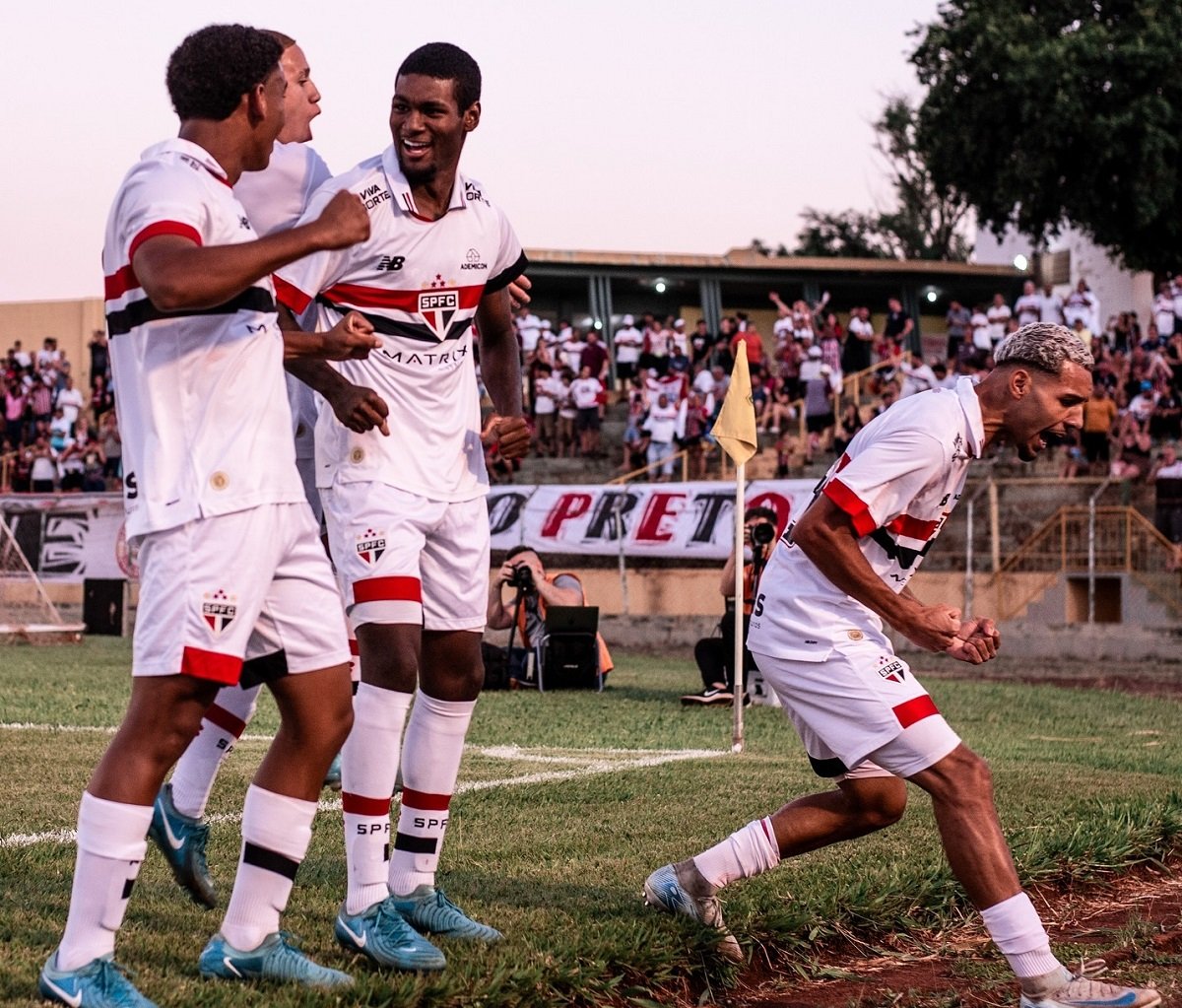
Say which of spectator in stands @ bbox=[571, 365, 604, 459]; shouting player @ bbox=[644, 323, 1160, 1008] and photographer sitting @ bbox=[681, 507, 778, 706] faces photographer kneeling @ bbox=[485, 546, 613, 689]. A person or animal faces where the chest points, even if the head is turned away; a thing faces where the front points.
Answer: the spectator in stands

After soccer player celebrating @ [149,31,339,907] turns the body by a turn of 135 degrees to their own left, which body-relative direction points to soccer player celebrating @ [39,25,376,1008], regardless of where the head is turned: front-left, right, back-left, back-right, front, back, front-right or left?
back-left

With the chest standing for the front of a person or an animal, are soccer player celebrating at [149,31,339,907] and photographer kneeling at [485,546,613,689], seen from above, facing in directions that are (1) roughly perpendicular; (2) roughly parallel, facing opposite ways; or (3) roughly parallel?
roughly perpendicular

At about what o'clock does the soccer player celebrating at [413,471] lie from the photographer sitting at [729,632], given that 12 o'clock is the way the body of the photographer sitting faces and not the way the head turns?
The soccer player celebrating is roughly at 12 o'clock from the photographer sitting.

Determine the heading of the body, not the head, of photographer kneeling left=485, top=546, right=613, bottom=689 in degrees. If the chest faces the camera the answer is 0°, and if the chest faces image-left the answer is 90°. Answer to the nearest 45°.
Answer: approximately 0°

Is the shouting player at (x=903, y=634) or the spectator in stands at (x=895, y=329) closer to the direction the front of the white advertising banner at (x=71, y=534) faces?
the shouting player

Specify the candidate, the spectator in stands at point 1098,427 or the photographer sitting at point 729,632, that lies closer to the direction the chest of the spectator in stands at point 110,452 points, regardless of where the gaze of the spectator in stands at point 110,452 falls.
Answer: the photographer sitting

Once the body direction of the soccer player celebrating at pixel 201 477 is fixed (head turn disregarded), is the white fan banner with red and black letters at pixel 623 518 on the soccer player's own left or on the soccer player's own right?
on the soccer player's own left

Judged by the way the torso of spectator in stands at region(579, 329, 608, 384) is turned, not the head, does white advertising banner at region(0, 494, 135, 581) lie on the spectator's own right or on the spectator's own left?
on the spectator's own right
